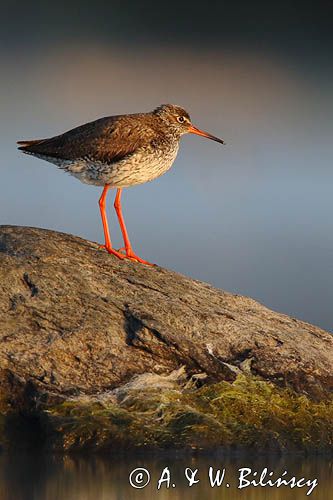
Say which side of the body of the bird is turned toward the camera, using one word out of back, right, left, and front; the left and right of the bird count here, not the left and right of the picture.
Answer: right
